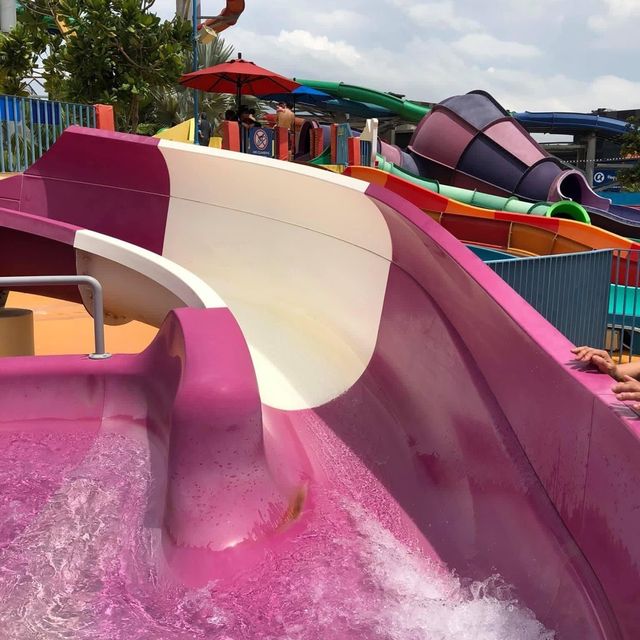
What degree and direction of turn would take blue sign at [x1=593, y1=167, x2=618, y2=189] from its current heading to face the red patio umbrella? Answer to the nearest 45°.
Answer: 0° — it already faces it

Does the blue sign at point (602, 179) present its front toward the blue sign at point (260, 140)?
yes

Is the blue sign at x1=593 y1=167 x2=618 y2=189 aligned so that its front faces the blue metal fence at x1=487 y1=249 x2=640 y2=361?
yes

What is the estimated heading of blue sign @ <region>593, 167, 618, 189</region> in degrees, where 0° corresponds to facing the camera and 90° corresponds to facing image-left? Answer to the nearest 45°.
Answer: approximately 0°

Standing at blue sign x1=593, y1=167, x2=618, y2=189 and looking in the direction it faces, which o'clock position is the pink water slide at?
The pink water slide is roughly at 12 o'clock from the blue sign.
